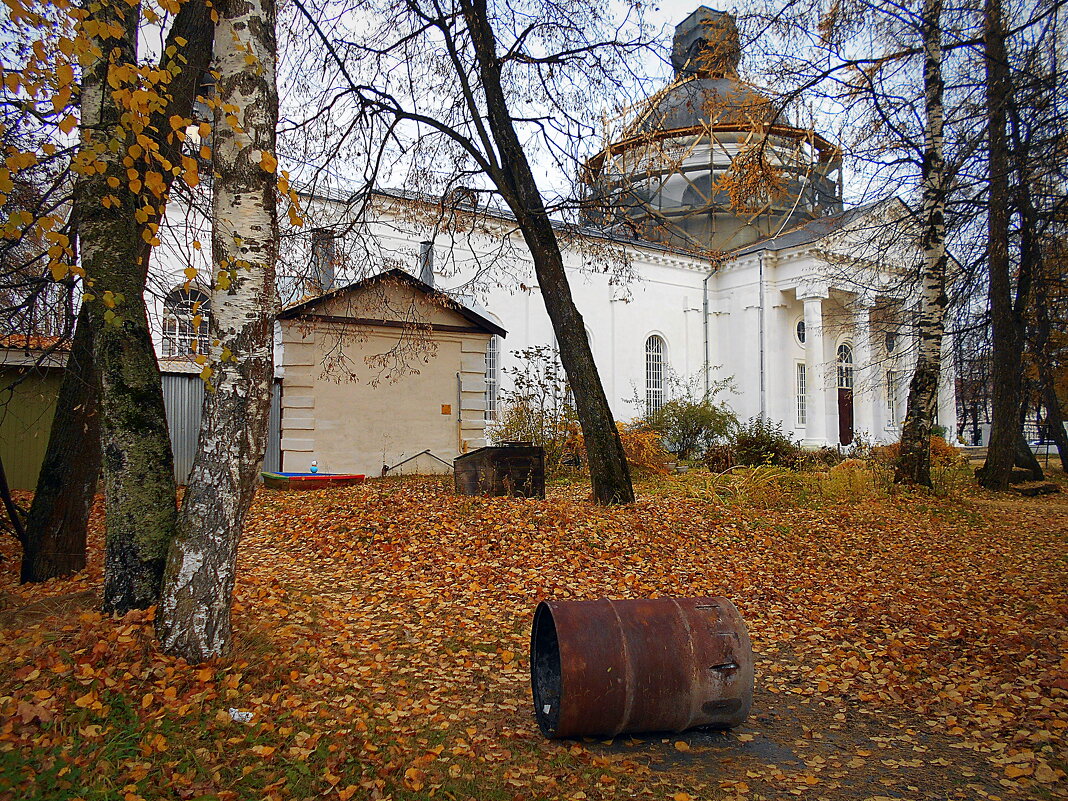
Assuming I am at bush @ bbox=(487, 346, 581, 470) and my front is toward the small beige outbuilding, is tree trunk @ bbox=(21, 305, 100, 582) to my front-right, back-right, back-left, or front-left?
front-left

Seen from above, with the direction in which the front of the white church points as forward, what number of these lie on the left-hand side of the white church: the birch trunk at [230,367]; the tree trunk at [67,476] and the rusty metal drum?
0

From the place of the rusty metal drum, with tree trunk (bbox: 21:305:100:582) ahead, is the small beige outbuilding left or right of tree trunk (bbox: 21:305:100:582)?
right

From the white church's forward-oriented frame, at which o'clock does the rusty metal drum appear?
The rusty metal drum is roughly at 2 o'clock from the white church.

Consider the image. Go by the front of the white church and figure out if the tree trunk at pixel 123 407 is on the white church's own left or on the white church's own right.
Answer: on the white church's own right

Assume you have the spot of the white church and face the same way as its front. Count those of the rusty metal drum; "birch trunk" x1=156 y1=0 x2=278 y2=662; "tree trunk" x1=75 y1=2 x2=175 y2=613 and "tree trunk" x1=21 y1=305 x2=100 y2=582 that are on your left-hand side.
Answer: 0

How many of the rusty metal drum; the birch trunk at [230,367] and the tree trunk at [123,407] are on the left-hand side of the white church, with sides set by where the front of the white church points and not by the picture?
0

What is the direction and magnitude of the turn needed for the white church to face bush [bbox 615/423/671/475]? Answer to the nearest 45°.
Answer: approximately 45° to its right

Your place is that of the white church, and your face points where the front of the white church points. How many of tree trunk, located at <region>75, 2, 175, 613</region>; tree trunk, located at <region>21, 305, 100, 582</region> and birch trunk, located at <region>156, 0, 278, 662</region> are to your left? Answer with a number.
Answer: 0

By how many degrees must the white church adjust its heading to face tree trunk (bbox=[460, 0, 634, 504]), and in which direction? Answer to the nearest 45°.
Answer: approximately 45° to its right

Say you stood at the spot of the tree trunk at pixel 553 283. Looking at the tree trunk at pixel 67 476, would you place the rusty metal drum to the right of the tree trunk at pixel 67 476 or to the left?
left

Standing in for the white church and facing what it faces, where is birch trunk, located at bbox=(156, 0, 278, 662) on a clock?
The birch trunk is roughly at 2 o'clock from the white church.
